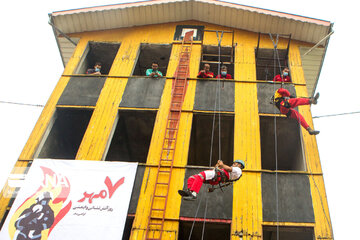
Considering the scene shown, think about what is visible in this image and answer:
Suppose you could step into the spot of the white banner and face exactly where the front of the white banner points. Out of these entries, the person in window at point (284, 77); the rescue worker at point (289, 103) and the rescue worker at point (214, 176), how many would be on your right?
0

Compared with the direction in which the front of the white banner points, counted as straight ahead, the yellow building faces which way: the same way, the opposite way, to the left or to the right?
the same way

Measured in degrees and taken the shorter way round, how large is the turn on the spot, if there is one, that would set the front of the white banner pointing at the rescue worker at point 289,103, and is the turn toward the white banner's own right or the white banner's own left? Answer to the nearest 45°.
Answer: approximately 45° to the white banner's own left

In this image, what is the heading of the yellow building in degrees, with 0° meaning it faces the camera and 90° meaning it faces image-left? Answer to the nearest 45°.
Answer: approximately 0°

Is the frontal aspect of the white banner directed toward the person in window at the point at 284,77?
no

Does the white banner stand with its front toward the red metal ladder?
no

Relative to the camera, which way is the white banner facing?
toward the camera
